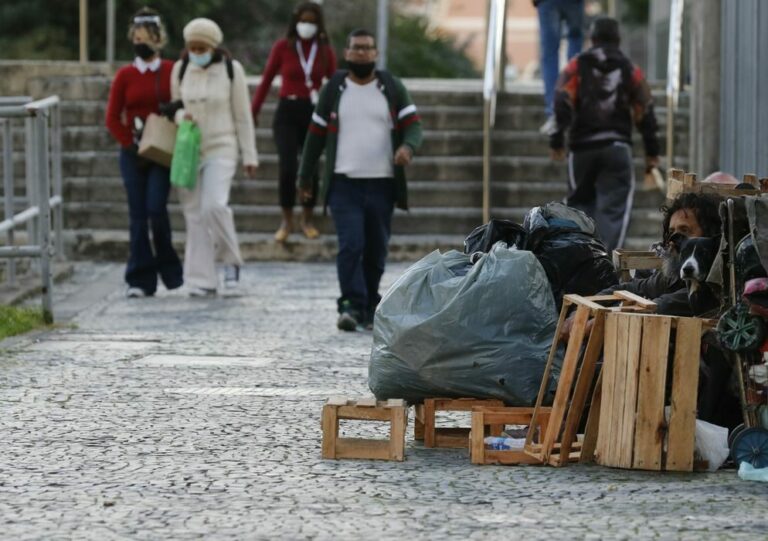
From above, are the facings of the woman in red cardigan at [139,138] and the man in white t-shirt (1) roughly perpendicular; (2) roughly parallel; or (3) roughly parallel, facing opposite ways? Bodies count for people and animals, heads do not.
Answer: roughly parallel

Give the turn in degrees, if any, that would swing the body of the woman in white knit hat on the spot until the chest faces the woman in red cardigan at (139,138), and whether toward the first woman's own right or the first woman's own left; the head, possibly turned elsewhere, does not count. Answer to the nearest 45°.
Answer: approximately 45° to the first woman's own right

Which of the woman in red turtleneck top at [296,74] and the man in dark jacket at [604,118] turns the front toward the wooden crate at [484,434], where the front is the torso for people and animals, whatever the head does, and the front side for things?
the woman in red turtleneck top

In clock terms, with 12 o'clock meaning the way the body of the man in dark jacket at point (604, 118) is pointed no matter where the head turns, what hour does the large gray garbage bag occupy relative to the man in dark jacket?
The large gray garbage bag is roughly at 6 o'clock from the man in dark jacket.

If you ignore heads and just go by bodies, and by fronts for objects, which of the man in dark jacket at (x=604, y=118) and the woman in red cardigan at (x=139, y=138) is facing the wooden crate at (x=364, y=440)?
the woman in red cardigan

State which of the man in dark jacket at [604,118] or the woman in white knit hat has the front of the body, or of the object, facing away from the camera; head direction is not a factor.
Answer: the man in dark jacket

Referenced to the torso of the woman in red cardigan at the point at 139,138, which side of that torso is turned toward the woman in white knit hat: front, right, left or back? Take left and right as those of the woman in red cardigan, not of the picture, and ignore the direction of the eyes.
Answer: left

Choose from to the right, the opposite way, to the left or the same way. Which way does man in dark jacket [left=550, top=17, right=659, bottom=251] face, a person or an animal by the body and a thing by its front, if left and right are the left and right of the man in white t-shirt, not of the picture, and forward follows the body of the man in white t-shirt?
the opposite way

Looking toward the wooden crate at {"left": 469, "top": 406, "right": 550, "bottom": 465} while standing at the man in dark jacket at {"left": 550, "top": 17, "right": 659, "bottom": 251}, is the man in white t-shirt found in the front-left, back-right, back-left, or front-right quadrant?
front-right

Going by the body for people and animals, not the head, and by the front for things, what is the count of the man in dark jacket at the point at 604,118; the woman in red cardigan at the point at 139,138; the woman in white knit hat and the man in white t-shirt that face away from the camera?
1

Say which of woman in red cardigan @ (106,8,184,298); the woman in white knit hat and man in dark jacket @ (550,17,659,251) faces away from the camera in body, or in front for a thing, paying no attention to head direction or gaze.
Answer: the man in dark jacket

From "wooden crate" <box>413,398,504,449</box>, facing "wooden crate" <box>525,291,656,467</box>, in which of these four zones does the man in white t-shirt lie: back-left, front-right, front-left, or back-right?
back-left

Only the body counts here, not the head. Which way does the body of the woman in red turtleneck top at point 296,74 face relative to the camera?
toward the camera

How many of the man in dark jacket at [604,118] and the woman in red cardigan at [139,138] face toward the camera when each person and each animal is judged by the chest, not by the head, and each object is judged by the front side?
1

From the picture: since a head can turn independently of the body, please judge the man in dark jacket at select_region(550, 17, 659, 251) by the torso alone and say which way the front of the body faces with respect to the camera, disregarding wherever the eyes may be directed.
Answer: away from the camera

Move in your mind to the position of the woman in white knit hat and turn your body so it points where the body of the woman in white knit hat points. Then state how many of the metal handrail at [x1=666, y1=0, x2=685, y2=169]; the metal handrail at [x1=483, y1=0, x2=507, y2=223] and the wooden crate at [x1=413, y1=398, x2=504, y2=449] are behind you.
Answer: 2

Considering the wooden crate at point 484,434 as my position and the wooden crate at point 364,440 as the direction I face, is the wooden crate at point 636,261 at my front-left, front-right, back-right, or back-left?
back-right

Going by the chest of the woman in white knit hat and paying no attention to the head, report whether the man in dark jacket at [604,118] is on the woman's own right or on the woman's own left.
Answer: on the woman's own left
